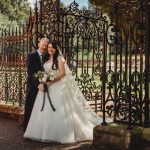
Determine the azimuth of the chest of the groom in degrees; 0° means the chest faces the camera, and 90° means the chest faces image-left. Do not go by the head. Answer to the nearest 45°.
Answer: approximately 315°
